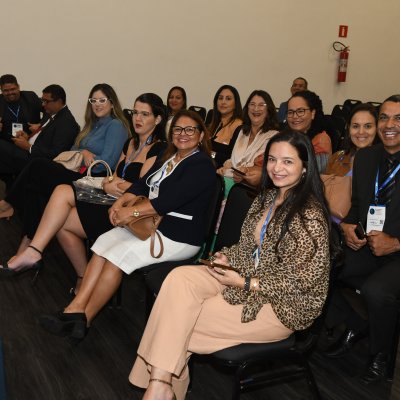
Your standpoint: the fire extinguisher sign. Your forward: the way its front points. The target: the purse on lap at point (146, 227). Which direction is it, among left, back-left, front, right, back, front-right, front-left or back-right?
front

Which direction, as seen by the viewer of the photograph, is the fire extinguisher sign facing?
facing the viewer

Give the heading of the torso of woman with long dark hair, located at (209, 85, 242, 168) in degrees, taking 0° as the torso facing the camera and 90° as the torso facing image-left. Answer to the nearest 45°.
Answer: approximately 45°

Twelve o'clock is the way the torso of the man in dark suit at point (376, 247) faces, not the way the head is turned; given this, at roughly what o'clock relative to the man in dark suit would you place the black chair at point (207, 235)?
The black chair is roughly at 1 o'clock from the man in dark suit.

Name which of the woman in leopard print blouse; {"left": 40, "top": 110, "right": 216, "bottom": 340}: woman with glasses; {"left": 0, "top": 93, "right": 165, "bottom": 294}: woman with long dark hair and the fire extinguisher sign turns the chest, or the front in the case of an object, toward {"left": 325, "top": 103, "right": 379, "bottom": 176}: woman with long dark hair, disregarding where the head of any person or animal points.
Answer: the fire extinguisher sign

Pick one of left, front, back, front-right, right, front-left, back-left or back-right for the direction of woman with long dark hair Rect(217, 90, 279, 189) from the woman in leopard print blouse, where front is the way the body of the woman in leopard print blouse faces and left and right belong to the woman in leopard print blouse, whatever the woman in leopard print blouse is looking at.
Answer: back-right

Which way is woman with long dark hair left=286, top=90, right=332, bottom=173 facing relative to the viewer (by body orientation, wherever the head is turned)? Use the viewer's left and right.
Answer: facing the viewer and to the left of the viewer

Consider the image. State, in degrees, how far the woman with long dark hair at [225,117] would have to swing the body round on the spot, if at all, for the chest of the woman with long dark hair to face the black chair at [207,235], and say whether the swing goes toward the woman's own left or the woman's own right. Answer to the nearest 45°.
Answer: approximately 45° to the woman's own left

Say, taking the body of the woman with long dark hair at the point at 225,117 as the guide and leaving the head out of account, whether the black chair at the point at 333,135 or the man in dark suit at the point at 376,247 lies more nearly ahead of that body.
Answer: the man in dark suit
